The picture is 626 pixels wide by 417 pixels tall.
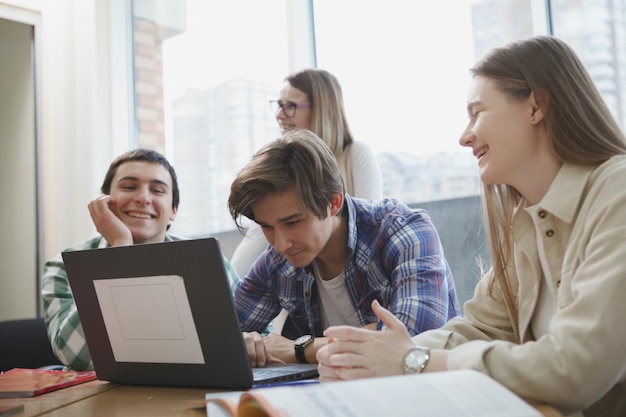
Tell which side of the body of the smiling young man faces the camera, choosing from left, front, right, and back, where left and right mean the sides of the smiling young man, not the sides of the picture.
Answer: front

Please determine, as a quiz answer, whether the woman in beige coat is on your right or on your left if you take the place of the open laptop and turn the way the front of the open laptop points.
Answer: on your right

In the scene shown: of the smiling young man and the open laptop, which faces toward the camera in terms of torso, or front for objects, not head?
the smiling young man

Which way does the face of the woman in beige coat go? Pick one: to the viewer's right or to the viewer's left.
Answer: to the viewer's left

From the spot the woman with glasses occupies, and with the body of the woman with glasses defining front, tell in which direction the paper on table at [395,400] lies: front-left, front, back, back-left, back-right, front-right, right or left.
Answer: front-left

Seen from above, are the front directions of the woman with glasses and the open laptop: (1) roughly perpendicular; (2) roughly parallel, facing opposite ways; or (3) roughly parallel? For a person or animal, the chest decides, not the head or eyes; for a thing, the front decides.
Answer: roughly parallel, facing opposite ways

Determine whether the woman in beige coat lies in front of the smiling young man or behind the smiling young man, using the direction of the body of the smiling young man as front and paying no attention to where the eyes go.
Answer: in front

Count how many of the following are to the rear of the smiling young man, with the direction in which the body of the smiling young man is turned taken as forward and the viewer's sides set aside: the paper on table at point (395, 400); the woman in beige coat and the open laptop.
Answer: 0

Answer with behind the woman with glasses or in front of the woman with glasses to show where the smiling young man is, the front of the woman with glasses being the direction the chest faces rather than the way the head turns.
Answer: in front

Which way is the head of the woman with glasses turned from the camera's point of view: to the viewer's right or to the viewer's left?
to the viewer's left

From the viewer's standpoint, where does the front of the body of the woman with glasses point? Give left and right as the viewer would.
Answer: facing the viewer and to the left of the viewer

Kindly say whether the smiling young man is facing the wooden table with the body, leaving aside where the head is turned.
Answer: yes

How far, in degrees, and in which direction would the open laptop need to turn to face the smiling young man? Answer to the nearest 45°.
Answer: approximately 45° to its left

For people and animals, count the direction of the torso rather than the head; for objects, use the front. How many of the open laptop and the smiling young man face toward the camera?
1
